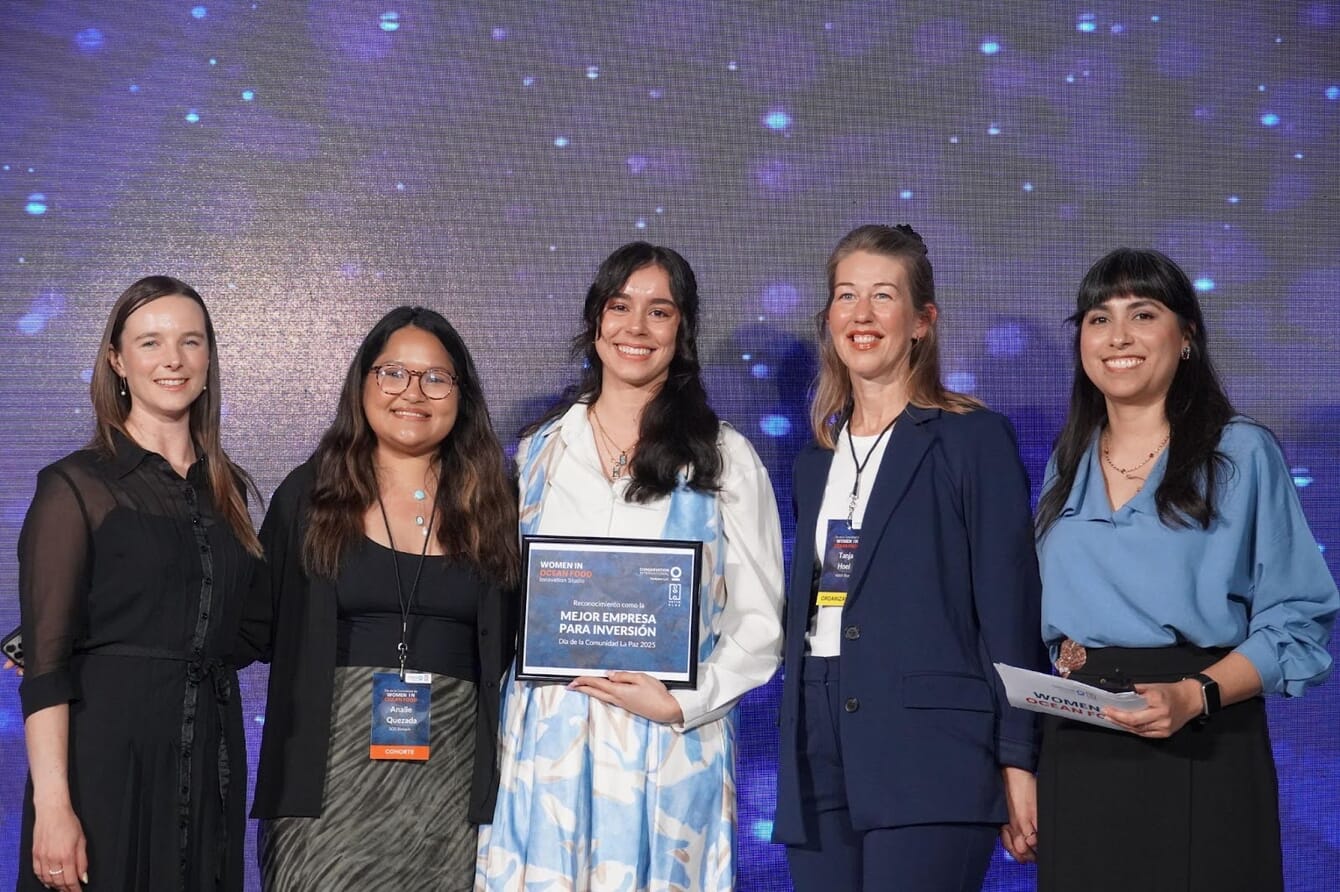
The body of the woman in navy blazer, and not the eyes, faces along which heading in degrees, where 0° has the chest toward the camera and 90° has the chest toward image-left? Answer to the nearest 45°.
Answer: approximately 45°

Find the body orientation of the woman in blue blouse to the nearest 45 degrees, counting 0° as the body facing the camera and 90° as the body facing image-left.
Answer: approximately 45°

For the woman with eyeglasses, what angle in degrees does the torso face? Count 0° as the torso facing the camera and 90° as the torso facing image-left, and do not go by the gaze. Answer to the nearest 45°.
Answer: approximately 0°

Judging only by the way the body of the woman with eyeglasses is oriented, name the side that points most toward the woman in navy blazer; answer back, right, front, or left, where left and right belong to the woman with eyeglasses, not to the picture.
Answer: left

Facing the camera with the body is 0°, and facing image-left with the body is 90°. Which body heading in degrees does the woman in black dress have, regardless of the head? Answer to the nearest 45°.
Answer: approximately 315°

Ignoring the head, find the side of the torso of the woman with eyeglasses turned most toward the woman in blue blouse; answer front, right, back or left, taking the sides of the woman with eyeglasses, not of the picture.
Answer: left
